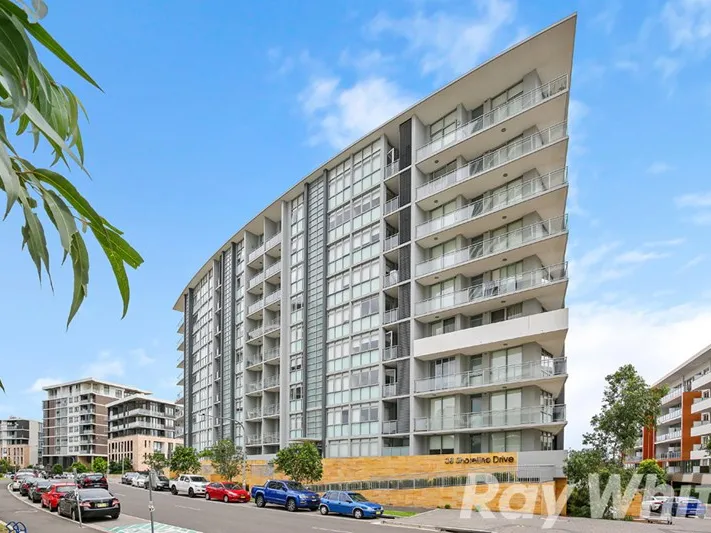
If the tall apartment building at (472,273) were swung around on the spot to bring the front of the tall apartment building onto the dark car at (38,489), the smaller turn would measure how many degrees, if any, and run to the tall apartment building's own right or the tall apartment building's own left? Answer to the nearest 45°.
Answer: approximately 45° to the tall apartment building's own right
